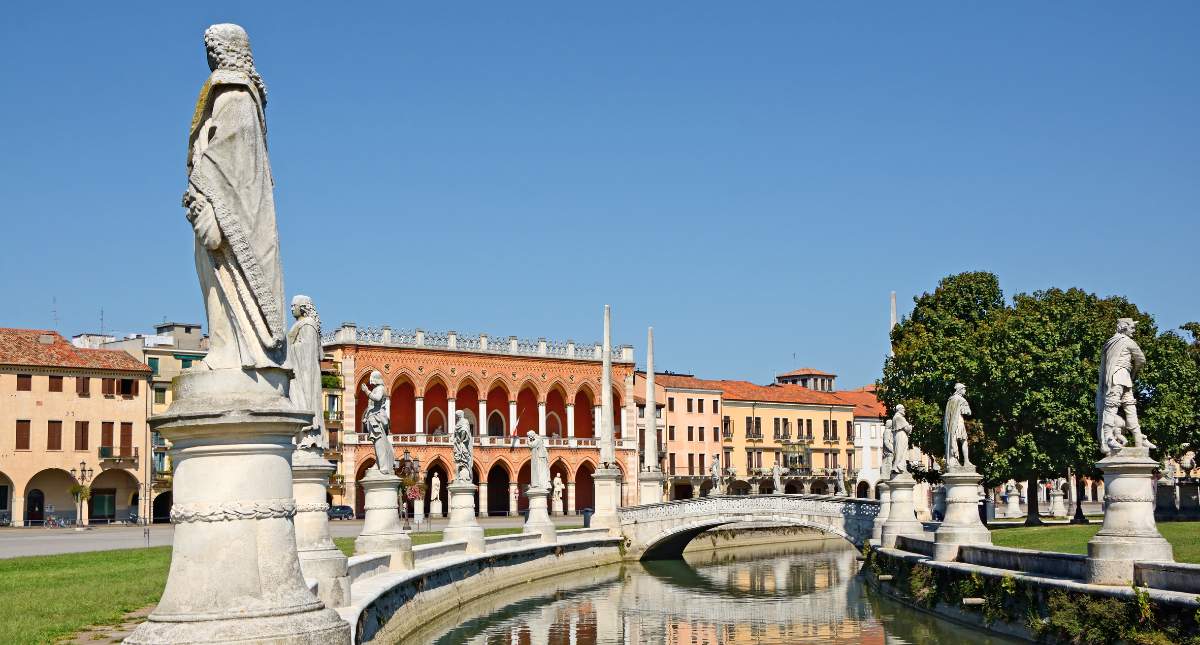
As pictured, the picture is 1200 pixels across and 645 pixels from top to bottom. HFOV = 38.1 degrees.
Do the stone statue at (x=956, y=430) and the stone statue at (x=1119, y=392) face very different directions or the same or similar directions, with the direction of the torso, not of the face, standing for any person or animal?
same or similar directions
